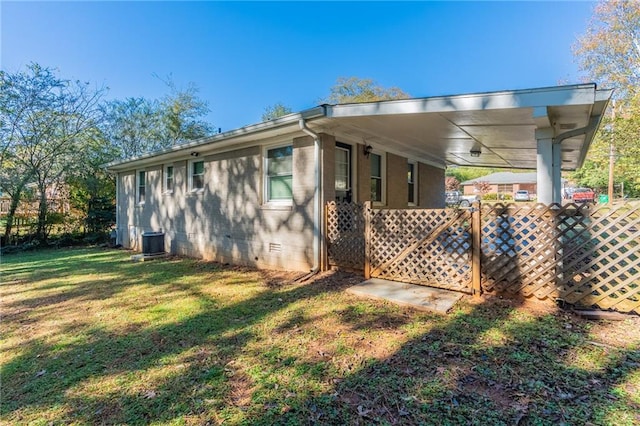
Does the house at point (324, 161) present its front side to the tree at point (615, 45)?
yes

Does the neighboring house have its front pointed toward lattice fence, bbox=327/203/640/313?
yes

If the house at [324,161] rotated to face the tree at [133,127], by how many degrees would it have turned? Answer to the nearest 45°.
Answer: approximately 90° to its left

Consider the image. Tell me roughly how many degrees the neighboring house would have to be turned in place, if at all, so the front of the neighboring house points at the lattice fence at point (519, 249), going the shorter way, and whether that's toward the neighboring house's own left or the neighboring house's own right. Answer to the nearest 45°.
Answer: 0° — it already faces it

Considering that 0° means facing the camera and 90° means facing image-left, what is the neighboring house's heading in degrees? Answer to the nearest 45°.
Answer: approximately 0°

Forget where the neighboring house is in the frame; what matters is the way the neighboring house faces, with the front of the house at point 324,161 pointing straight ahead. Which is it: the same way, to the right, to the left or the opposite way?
the opposite way

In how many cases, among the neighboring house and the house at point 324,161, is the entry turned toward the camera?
1

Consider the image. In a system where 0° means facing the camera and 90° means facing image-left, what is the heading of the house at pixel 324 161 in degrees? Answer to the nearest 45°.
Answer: approximately 225°

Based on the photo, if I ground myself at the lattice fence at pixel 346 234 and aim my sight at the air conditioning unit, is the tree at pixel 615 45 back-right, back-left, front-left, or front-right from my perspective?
back-right
